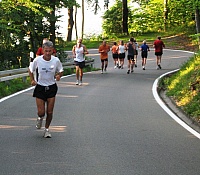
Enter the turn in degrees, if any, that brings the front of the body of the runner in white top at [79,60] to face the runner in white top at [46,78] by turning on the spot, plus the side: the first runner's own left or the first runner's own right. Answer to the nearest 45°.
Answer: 0° — they already face them

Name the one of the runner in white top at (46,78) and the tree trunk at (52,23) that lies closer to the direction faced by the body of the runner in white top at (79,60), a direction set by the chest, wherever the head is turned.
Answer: the runner in white top

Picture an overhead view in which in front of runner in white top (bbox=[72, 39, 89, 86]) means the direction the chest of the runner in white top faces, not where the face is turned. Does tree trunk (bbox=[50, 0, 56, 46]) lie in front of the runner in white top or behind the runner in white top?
behind

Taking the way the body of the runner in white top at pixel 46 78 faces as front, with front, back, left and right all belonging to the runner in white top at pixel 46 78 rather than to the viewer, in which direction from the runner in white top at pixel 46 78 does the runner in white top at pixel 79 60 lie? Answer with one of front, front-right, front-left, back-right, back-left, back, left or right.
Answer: back

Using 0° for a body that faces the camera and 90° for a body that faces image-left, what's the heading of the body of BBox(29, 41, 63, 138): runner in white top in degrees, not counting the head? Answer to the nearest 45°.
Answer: approximately 0°

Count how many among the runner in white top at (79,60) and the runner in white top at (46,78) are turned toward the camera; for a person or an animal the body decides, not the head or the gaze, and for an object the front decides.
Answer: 2

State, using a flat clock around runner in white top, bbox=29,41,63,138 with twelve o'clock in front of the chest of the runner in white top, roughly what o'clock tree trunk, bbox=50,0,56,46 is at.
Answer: The tree trunk is roughly at 6 o'clock from the runner in white top.
